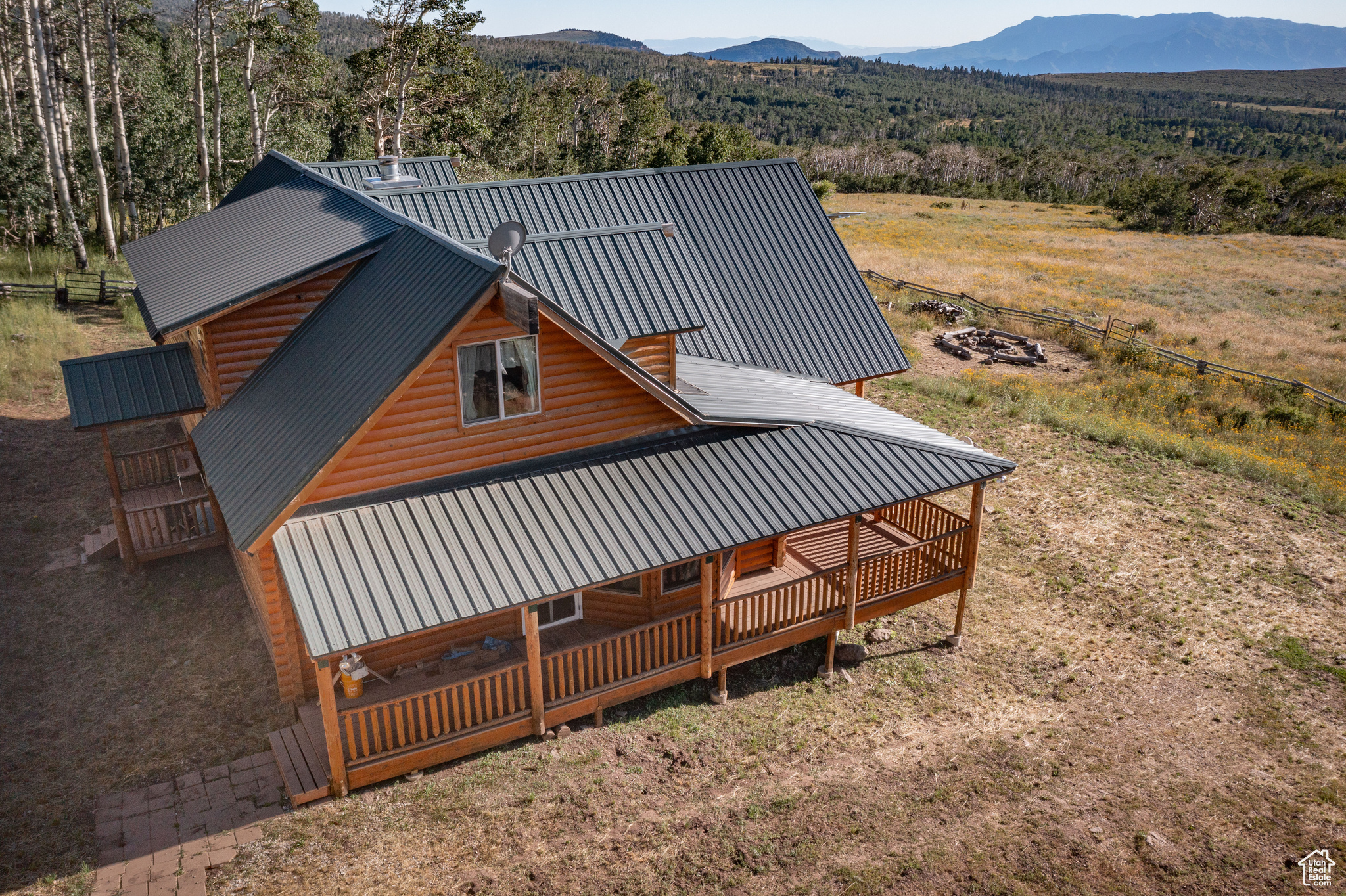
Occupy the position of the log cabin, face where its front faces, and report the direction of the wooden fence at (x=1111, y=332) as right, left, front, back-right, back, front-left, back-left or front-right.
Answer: left

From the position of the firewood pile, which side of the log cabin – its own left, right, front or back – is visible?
left

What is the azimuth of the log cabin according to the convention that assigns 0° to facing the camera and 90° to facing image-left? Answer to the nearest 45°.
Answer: approximately 315°
